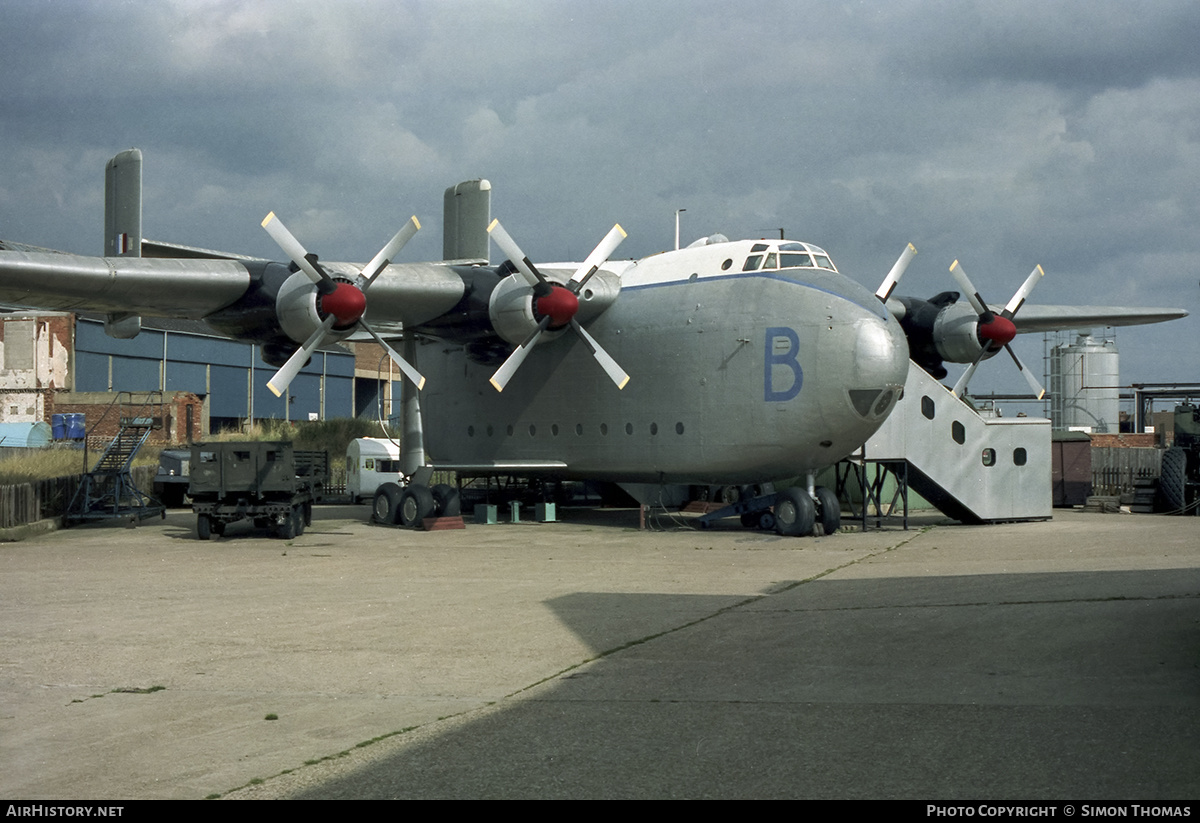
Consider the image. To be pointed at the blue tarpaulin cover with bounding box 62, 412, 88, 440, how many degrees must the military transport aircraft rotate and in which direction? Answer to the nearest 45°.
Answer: approximately 180°

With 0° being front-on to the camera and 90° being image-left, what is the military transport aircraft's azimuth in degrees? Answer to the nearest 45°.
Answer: approximately 315°

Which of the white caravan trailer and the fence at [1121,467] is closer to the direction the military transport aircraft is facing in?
the fence

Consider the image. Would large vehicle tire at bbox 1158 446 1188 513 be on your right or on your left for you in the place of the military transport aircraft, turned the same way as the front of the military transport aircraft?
on your left

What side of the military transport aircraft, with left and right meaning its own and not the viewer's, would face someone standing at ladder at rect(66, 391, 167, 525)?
back

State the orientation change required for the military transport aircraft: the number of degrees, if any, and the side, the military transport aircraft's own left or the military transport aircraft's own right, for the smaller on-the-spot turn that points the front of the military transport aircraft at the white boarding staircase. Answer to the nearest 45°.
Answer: approximately 45° to the military transport aircraft's own left

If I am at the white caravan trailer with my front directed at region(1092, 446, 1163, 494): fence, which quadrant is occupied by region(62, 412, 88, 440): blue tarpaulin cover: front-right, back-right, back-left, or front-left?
back-left

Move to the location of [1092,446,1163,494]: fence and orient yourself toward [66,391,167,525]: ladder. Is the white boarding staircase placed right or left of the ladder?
left

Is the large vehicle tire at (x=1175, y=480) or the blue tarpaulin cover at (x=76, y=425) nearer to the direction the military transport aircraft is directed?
the large vehicle tire

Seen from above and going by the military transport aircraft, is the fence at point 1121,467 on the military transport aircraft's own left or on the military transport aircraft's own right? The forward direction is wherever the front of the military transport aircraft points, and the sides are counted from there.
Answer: on the military transport aircraft's own left
